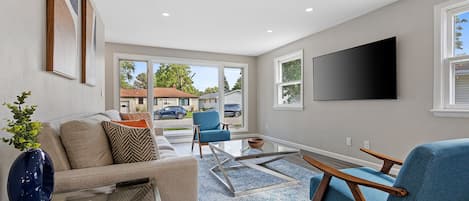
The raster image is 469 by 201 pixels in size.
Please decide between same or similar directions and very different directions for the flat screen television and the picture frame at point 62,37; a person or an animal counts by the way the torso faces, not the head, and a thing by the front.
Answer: very different directions

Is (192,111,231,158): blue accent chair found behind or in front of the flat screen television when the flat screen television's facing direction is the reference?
in front

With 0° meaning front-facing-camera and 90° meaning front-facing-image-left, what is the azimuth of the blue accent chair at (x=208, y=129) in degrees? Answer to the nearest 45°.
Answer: approximately 315°

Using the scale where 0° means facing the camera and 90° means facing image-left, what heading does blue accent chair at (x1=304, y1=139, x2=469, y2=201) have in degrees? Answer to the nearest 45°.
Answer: approximately 135°

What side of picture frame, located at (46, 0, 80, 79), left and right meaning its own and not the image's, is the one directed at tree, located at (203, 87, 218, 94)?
left

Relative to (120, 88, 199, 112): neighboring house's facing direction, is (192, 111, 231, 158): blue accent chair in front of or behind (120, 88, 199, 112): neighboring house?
in front

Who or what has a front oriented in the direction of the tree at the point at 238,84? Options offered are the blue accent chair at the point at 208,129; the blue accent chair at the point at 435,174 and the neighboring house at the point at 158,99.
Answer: the blue accent chair at the point at 435,174

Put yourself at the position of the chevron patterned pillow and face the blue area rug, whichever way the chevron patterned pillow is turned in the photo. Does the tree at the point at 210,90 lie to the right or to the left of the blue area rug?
left

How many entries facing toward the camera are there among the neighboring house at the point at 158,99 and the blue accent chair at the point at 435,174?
1

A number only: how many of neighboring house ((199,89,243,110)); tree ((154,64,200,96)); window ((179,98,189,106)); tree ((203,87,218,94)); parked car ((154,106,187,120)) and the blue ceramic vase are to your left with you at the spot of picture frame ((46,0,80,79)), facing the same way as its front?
5

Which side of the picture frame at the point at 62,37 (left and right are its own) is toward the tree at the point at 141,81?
left

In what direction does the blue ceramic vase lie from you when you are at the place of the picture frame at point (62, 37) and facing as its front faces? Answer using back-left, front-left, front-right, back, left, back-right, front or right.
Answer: front-right
